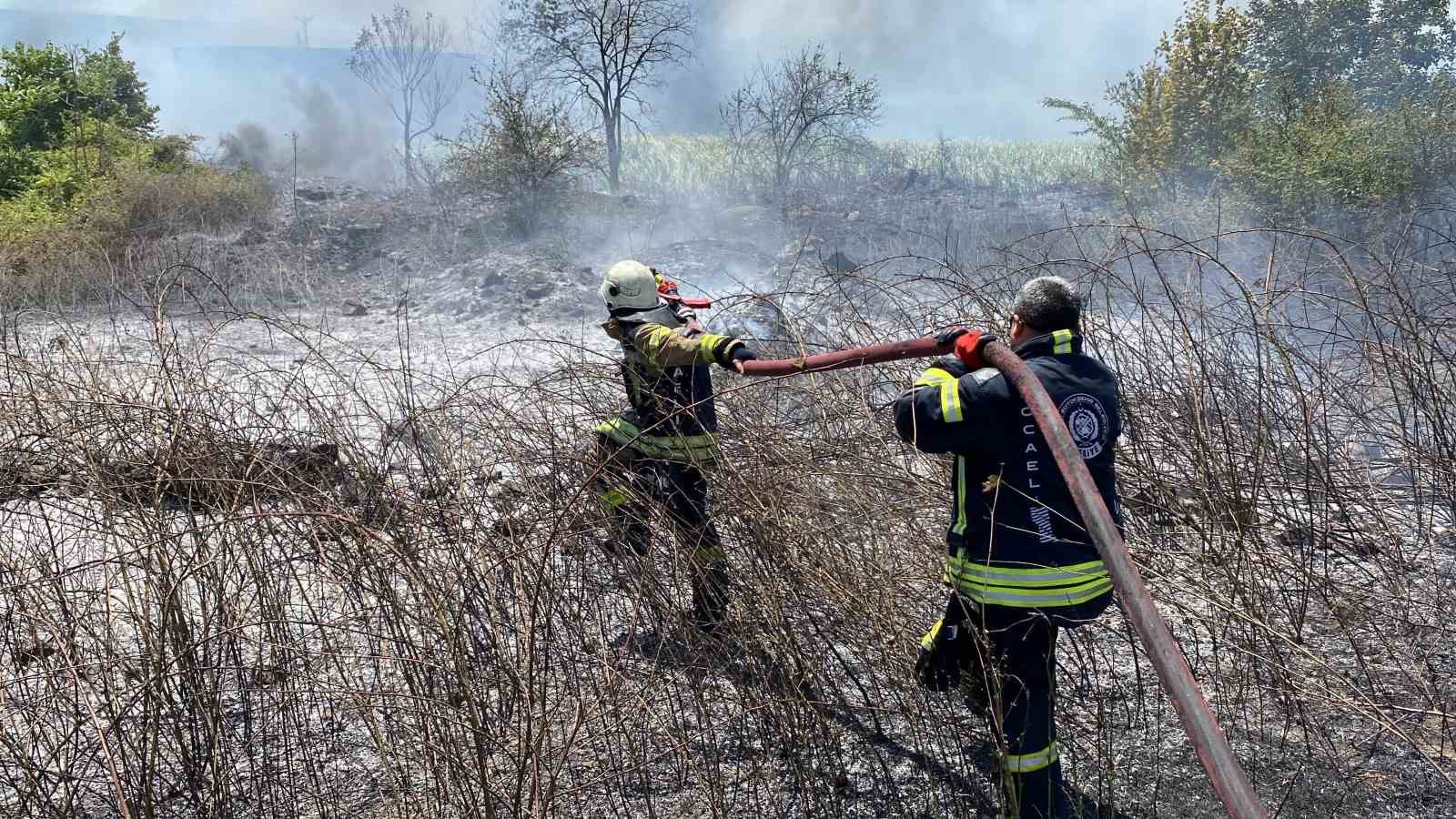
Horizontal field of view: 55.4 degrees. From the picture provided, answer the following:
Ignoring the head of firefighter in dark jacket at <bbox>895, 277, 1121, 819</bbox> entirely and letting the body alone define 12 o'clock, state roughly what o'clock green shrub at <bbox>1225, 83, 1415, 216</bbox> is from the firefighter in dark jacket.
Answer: The green shrub is roughly at 2 o'clock from the firefighter in dark jacket.

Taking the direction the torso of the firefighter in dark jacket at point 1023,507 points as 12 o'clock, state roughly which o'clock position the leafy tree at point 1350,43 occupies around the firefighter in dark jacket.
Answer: The leafy tree is roughly at 2 o'clock from the firefighter in dark jacket.

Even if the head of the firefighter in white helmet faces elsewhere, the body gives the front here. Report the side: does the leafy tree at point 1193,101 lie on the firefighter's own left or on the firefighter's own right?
on the firefighter's own right

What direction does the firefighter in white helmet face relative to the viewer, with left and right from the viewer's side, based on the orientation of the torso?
facing away from the viewer and to the left of the viewer

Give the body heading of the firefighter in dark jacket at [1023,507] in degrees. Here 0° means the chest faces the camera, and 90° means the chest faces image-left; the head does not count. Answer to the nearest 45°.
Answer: approximately 135°
